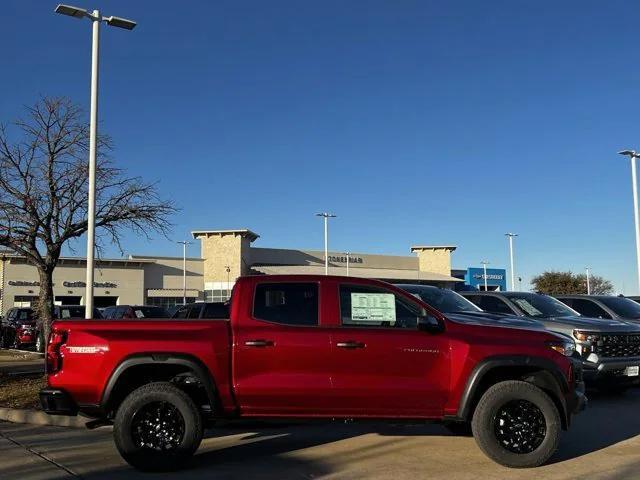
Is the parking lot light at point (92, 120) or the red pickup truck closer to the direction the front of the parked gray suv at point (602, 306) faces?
the red pickup truck

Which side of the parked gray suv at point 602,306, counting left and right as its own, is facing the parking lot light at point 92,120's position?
right

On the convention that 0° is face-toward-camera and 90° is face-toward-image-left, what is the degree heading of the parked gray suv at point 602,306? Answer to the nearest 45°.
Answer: approximately 315°

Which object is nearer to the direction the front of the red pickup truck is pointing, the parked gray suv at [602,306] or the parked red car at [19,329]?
the parked gray suv

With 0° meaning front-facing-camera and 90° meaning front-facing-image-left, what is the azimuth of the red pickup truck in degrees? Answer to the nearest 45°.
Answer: approximately 270°

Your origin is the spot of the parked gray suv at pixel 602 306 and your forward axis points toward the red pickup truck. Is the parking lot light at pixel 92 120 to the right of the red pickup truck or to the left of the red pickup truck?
right

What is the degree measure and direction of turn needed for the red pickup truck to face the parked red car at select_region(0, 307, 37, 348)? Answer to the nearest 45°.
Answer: approximately 135° to its left

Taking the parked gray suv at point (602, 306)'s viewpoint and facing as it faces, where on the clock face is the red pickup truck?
The red pickup truck is roughly at 2 o'clock from the parked gray suv.

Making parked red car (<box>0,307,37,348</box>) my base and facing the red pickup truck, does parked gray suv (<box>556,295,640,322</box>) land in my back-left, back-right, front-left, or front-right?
front-left

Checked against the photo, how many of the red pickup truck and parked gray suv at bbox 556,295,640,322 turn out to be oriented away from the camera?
0
